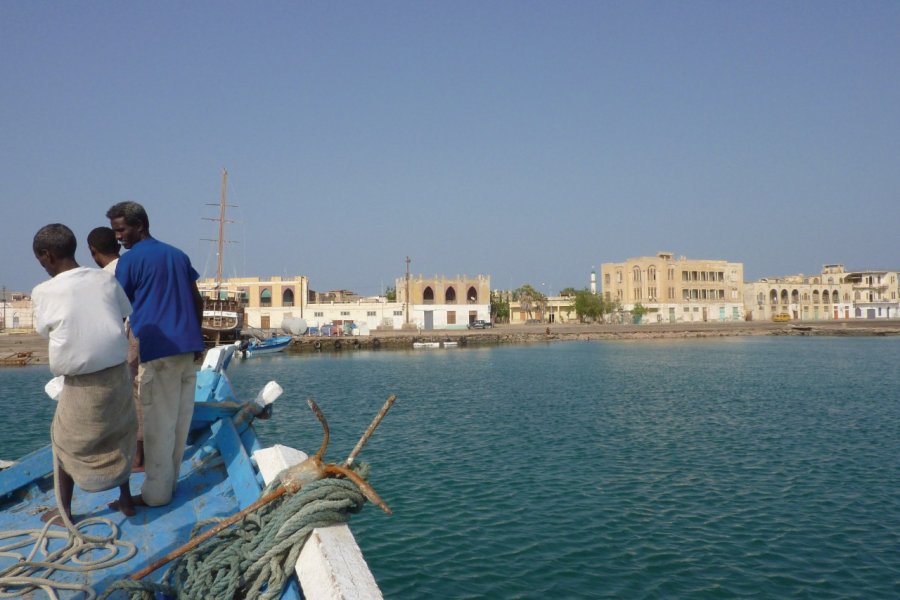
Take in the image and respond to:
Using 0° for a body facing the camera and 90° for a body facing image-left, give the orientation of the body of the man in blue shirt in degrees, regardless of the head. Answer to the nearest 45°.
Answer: approximately 135°

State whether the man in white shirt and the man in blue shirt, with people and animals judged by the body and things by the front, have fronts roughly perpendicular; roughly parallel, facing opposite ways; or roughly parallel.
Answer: roughly parallel

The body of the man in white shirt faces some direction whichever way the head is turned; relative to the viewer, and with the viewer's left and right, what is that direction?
facing away from the viewer and to the left of the viewer

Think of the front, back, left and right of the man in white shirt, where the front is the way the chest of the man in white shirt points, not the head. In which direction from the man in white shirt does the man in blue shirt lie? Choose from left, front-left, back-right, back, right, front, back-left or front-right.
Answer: right

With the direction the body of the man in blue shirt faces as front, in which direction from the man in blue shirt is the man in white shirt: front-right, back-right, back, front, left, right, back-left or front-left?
left

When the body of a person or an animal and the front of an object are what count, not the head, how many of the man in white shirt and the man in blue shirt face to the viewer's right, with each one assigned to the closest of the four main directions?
0

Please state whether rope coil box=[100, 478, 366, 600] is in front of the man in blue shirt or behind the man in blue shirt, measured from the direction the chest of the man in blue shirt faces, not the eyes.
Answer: behind
